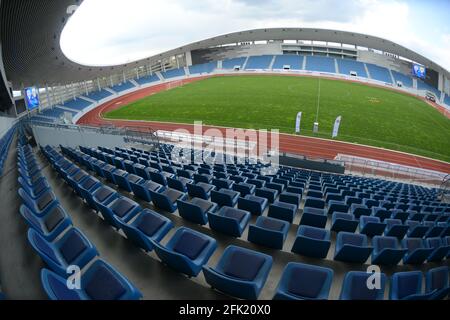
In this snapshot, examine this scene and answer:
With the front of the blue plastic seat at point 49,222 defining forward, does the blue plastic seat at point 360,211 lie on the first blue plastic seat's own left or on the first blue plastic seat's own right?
on the first blue plastic seat's own right

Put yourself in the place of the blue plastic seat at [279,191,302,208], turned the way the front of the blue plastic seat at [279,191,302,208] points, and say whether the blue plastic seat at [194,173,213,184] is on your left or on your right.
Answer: on your left

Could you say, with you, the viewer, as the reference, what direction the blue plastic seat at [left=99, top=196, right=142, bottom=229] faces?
facing away from the viewer and to the right of the viewer

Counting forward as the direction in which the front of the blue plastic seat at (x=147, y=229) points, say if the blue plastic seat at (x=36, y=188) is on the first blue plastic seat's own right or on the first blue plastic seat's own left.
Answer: on the first blue plastic seat's own left

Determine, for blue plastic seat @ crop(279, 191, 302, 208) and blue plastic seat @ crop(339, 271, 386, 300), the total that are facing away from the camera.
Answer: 2

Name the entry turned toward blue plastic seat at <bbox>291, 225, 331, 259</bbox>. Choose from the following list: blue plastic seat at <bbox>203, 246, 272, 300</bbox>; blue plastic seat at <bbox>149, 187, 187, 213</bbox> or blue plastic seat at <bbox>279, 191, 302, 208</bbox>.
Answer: blue plastic seat at <bbox>203, 246, 272, 300</bbox>

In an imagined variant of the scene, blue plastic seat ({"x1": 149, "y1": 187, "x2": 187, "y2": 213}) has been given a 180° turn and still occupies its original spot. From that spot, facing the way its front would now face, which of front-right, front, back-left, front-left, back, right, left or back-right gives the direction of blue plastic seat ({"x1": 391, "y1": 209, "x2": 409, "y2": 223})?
back-left

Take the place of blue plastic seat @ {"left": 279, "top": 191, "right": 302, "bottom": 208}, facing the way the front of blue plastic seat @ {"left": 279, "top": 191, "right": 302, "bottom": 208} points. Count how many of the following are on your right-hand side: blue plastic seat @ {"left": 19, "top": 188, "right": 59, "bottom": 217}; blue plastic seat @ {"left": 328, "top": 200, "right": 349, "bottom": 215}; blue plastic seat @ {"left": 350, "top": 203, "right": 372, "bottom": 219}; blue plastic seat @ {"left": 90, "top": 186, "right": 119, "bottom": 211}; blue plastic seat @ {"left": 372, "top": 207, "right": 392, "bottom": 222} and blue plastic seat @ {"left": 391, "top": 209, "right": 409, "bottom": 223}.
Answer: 4

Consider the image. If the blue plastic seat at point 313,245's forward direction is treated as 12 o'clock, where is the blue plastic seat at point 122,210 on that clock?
the blue plastic seat at point 122,210 is roughly at 9 o'clock from the blue plastic seat at point 313,245.

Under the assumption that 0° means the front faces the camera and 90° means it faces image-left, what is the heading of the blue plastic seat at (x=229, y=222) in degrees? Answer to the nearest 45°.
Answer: approximately 225°

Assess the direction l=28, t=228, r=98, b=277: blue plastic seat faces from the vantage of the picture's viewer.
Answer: facing away from the viewer and to the right of the viewer

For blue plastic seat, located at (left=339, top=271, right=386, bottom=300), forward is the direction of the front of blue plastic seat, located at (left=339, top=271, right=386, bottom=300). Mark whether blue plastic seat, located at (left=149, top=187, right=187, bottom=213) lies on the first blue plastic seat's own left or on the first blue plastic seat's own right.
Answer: on the first blue plastic seat's own left

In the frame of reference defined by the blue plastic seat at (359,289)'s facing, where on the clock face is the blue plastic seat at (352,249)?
the blue plastic seat at (352,249) is roughly at 12 o'clock from the blue plastic seat at (359,289).

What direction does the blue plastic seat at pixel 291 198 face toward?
away from the camera

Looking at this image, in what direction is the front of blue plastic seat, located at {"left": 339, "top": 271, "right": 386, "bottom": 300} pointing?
away from the camera

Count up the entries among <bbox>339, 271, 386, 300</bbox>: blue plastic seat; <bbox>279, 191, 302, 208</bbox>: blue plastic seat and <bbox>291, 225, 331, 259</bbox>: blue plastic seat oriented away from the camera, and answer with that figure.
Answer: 3

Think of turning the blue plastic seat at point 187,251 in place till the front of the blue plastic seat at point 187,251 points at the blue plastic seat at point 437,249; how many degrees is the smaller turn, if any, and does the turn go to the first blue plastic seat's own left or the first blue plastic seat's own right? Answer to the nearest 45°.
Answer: approximately 45° to the first blue plastic seat's own right

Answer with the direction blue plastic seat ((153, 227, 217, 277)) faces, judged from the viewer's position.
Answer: facing away from the viewer and to the right of the viewer
